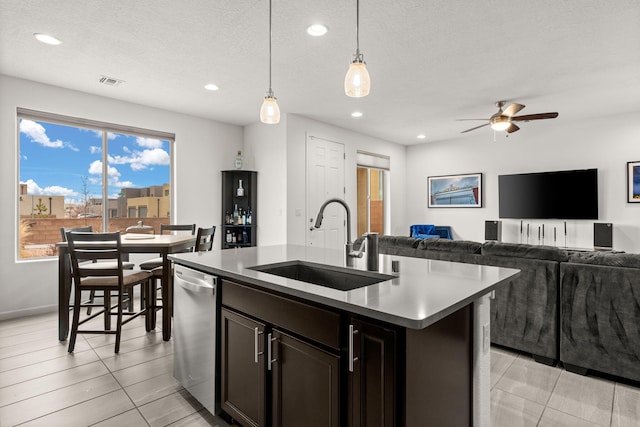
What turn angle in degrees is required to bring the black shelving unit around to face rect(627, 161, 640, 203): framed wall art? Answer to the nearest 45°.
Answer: approximately 90° to its left

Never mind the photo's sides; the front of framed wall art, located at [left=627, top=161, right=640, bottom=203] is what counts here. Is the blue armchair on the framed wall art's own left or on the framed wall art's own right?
on the framed wall art's own right

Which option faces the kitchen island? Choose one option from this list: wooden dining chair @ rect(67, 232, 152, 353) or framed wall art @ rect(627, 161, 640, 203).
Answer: the framed wall art

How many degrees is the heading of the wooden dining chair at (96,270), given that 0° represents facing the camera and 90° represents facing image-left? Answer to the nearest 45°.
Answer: approximately 225°

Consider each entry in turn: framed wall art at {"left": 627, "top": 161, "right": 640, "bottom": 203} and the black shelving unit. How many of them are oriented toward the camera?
2

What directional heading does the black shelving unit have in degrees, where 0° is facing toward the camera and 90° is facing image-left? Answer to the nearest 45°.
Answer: approximately 0°

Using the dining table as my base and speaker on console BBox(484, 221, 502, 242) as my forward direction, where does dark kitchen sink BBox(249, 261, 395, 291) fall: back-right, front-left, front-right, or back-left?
front-right

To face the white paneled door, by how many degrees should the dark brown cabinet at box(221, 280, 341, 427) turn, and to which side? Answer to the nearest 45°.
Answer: approximately 135° to its right

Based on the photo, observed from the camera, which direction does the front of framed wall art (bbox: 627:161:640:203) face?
facing the viewer

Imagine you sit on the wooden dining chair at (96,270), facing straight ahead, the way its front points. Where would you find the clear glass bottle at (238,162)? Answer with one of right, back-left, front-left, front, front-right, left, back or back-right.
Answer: front

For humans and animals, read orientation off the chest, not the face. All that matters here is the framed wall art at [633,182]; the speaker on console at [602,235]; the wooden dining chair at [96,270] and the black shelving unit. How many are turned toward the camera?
3

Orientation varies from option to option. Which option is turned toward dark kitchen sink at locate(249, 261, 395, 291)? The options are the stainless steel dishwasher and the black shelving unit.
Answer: the black shelving unit

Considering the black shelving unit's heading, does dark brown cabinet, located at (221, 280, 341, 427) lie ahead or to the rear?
ahead

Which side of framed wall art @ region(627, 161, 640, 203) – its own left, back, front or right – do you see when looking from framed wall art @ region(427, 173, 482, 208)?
right

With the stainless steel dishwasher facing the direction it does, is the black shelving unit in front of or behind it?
behind

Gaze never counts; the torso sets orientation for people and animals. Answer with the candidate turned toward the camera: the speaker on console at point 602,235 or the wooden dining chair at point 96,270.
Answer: the speaker on console
